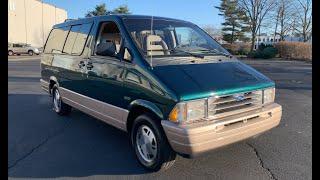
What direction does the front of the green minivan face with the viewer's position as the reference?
facing the viewer and to the right of the viewer

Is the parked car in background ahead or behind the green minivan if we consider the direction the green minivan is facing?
behind
